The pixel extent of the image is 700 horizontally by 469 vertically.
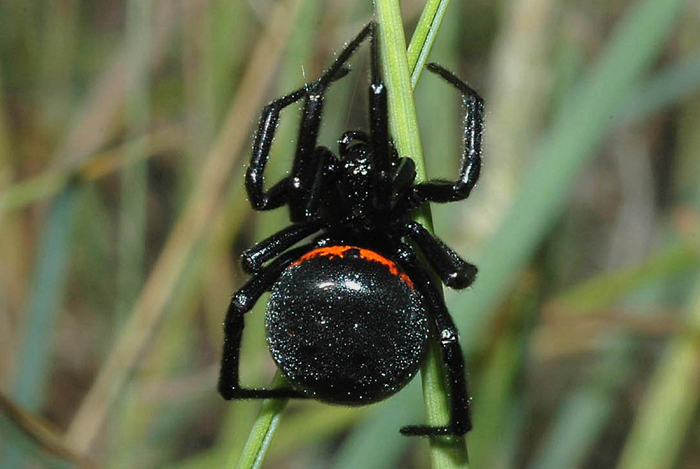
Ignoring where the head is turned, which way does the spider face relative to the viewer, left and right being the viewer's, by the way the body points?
facing away from the viewer
